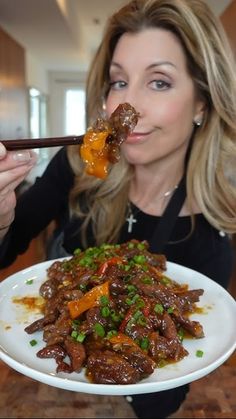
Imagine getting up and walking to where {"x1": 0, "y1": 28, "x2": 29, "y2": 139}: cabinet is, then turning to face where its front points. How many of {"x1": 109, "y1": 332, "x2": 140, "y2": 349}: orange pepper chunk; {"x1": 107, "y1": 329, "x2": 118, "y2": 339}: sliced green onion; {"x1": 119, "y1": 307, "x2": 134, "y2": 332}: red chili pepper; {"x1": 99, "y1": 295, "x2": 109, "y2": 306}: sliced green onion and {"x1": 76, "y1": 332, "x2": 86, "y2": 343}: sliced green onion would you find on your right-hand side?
5

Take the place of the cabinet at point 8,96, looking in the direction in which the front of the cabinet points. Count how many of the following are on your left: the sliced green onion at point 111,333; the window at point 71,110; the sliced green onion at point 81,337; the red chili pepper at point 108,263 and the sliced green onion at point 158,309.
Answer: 1

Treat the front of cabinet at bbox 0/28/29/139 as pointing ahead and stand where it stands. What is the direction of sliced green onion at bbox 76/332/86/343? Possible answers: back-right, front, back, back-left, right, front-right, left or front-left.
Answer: right

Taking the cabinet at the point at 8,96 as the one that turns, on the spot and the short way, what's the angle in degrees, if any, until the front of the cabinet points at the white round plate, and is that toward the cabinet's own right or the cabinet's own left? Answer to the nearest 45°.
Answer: approximately 90° to the cabinet's own right

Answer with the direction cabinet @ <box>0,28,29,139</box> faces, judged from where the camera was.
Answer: facing to the right of the viewer

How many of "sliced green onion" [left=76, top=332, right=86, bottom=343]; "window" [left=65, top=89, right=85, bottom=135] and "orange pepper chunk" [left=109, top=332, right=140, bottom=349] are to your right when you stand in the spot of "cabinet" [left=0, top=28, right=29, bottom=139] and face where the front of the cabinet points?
2

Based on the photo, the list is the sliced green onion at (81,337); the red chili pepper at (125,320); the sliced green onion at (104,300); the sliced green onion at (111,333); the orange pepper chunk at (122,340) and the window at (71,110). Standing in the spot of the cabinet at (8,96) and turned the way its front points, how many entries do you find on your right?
5

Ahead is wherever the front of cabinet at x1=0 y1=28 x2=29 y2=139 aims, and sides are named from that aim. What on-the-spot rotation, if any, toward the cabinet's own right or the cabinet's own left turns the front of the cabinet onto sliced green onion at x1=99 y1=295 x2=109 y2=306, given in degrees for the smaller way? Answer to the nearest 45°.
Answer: approximately 90° to the cabinet's own right

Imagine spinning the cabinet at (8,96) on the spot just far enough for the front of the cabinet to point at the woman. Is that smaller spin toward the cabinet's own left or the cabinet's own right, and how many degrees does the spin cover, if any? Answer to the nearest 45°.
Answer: approximately 45° to the cabinet's own right

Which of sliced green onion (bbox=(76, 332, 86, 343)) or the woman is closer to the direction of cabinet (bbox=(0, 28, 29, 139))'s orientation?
the woman

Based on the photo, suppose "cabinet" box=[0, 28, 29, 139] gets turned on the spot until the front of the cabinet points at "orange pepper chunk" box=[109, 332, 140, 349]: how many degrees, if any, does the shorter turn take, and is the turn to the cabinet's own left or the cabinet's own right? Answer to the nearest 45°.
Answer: approximately 90° to the cabinet's own right

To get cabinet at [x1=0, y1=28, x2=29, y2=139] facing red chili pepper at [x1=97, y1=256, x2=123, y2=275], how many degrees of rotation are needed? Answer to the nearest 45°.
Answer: approximately 90° to its right

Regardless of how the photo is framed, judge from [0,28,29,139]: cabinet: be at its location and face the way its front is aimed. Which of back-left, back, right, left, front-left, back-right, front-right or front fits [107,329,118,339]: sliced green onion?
right

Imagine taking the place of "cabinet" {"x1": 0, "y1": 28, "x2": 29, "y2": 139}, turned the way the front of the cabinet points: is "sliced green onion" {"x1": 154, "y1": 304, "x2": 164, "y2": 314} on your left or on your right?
on your right

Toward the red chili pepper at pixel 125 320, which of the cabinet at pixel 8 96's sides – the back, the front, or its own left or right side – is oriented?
right
